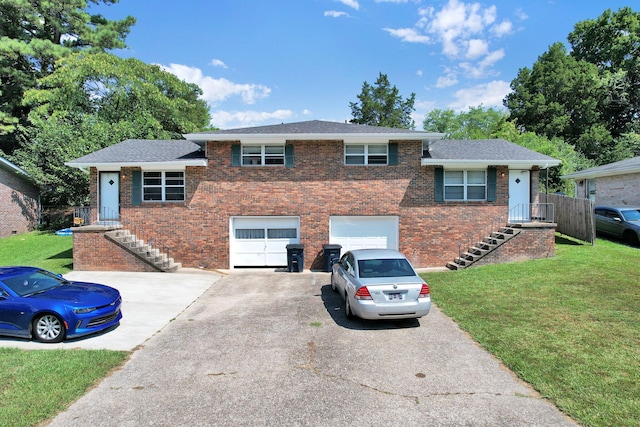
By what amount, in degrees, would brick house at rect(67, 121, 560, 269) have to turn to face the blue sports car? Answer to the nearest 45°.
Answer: approximately 45° to its right

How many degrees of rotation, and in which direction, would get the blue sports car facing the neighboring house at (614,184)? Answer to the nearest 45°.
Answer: approximately 45° to its left

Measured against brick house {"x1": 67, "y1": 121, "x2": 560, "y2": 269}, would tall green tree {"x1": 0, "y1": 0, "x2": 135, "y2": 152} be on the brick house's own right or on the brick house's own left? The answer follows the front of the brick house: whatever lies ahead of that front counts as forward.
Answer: on the brick house's own right

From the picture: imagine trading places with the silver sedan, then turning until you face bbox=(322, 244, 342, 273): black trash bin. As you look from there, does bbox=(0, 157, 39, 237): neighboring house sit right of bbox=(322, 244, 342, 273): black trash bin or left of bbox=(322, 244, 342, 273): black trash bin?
left

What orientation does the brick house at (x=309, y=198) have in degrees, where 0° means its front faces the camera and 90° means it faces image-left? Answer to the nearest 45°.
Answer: approximately 0°

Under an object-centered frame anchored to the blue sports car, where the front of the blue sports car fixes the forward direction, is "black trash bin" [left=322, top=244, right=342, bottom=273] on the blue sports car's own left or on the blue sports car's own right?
on the blue sports car's own left

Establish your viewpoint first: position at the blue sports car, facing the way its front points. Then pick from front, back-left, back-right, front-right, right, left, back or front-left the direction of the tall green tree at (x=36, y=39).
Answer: back-left

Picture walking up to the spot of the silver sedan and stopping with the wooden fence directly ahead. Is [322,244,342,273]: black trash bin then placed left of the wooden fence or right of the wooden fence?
left

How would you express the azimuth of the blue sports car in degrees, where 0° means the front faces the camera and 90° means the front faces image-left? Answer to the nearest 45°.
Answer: approximately 315°

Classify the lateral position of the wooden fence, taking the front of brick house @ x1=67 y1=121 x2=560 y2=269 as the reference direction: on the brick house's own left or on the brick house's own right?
on the brick house's own left

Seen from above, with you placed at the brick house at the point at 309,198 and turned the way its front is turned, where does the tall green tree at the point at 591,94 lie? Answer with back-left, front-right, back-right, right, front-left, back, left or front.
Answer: back-left

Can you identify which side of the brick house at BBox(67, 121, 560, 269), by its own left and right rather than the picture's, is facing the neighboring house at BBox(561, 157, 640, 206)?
left

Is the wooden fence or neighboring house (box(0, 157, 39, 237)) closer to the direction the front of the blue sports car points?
the wooden fence

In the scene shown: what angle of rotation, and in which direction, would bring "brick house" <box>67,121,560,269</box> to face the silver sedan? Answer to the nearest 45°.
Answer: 0° — it already faces it
